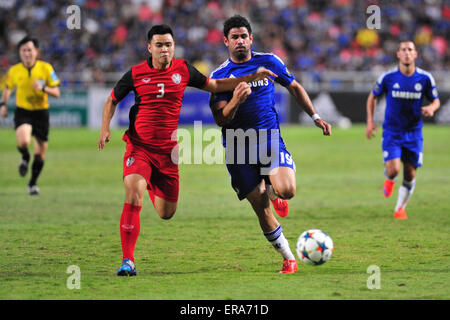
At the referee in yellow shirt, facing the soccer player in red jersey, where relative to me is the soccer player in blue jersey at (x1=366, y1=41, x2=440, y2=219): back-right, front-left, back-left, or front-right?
front-left

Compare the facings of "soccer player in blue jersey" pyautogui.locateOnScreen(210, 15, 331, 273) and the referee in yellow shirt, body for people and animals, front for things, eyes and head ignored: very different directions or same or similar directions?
same or similar directions

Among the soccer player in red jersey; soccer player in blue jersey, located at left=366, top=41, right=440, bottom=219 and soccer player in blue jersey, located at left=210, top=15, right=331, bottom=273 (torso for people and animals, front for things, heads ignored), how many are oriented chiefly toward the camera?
3

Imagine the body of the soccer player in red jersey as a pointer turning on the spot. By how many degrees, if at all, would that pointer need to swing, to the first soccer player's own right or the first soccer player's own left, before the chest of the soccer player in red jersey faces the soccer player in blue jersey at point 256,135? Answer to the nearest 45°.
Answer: approximately 90° to the first soccer player's own left

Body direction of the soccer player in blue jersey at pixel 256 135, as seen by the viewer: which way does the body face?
toward the camera

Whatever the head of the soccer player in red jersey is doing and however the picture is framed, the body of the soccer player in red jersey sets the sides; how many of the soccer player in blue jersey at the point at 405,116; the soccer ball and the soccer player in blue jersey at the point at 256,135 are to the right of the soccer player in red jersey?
0

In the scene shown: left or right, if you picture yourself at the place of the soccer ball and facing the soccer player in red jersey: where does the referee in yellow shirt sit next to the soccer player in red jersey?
right

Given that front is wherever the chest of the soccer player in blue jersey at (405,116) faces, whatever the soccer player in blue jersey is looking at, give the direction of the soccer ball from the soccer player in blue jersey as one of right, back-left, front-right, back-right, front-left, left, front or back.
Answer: front

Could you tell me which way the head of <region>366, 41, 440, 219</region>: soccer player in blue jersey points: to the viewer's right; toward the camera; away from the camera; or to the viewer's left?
toward the camera

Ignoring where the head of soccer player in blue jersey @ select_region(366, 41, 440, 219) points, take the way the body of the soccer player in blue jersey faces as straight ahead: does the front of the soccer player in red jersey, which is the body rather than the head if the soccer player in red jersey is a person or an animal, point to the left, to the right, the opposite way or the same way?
the same way

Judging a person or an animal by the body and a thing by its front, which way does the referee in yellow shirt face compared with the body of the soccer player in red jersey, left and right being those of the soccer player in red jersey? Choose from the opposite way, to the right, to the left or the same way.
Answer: the same way

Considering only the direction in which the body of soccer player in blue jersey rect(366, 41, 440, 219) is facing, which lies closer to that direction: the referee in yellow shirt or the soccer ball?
the soccer ball

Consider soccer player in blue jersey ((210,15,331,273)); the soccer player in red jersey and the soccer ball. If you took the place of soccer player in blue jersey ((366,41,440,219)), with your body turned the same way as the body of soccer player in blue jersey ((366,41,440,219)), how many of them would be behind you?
0

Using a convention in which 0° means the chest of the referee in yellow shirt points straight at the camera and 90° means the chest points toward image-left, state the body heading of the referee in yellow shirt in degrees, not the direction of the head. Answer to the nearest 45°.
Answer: approximately 0°

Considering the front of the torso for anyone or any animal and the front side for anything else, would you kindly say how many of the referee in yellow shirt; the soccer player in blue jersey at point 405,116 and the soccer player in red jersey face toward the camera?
3

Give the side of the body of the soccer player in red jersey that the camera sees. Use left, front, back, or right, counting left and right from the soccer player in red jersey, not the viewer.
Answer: front
